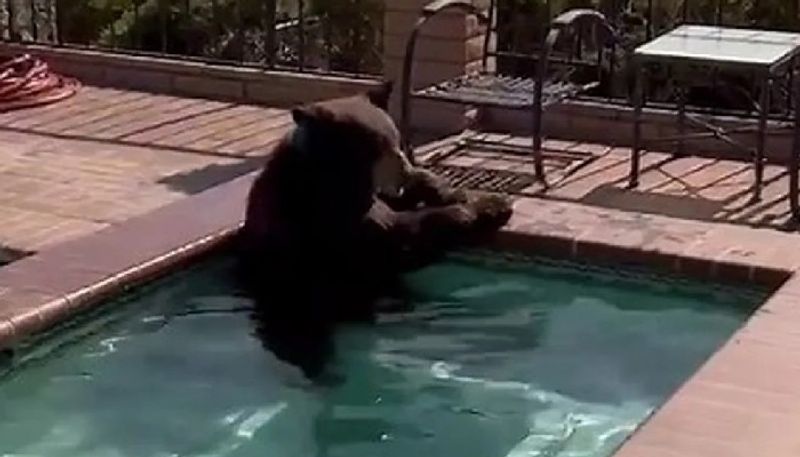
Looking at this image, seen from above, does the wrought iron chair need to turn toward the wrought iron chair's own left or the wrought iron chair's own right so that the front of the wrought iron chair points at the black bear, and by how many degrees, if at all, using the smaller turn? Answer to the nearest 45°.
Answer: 0° — it already faces it

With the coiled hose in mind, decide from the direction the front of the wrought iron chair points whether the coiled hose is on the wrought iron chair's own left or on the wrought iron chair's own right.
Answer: on the wrought iron chair's own right

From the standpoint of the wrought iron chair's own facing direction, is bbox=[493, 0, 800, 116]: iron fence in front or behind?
behind

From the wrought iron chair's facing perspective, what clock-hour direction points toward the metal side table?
The metal side table is roughly at 8 o'clock from the wrought iron chair.

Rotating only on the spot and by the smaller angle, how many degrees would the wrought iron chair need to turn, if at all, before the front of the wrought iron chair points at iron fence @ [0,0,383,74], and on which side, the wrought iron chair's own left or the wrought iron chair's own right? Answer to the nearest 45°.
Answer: approximately 90° to the wrought iron chair's own right

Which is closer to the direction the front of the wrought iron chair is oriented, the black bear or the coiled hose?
the black bear

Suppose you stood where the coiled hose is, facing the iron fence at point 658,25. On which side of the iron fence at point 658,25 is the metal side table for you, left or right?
right

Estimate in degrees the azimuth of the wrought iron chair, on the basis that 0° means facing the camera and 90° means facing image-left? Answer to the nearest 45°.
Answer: approximately 45°
